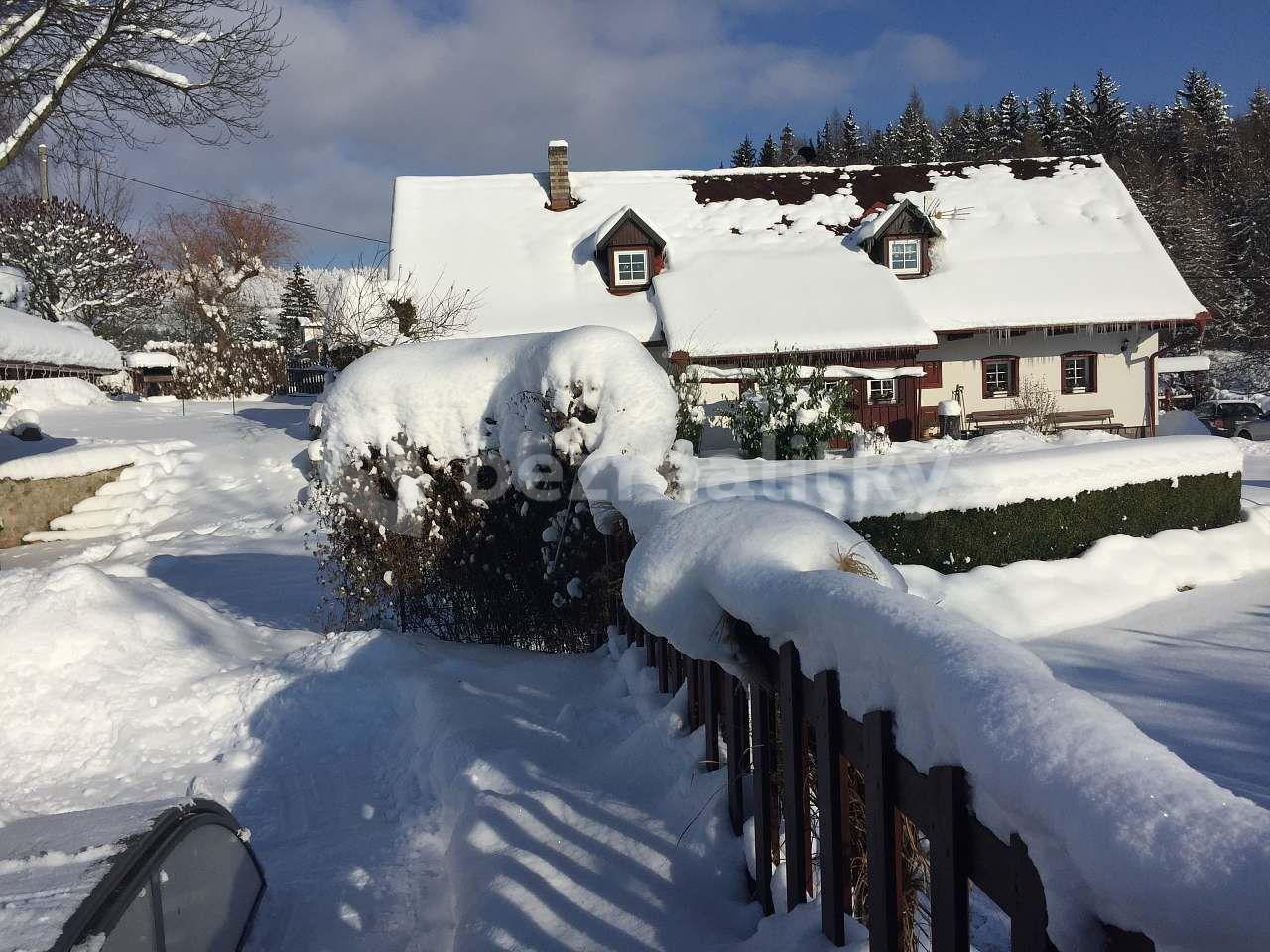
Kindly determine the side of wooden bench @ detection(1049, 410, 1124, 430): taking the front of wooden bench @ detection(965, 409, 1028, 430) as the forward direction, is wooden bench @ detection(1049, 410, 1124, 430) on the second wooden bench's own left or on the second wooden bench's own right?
on the second wooden bench's own left

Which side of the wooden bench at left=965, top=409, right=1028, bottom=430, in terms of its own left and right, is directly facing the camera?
front

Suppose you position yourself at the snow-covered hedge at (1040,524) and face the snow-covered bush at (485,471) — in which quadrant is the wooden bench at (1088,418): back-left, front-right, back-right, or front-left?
back-right

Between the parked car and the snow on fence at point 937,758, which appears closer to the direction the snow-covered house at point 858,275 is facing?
the snow on fence

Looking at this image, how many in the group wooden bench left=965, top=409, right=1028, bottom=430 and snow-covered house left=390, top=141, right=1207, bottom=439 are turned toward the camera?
2

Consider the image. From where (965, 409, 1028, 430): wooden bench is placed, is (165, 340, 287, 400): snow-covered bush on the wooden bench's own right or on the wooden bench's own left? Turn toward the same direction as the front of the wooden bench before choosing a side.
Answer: on the wooden bench's own right

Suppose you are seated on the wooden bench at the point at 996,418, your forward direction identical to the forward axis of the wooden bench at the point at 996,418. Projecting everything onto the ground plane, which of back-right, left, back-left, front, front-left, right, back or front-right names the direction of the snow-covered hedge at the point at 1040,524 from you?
front

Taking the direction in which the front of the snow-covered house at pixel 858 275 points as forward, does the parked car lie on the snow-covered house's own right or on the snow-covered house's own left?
on the snow-covered house's own left

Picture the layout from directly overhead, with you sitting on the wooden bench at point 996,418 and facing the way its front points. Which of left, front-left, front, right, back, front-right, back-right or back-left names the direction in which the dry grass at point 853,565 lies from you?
front

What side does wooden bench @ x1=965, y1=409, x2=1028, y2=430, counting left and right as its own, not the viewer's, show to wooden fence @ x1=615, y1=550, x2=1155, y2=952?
front

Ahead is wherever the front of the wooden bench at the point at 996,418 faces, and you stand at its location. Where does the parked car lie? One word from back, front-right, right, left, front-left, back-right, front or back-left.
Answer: back-left

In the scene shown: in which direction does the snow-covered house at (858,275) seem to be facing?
toward the camera
